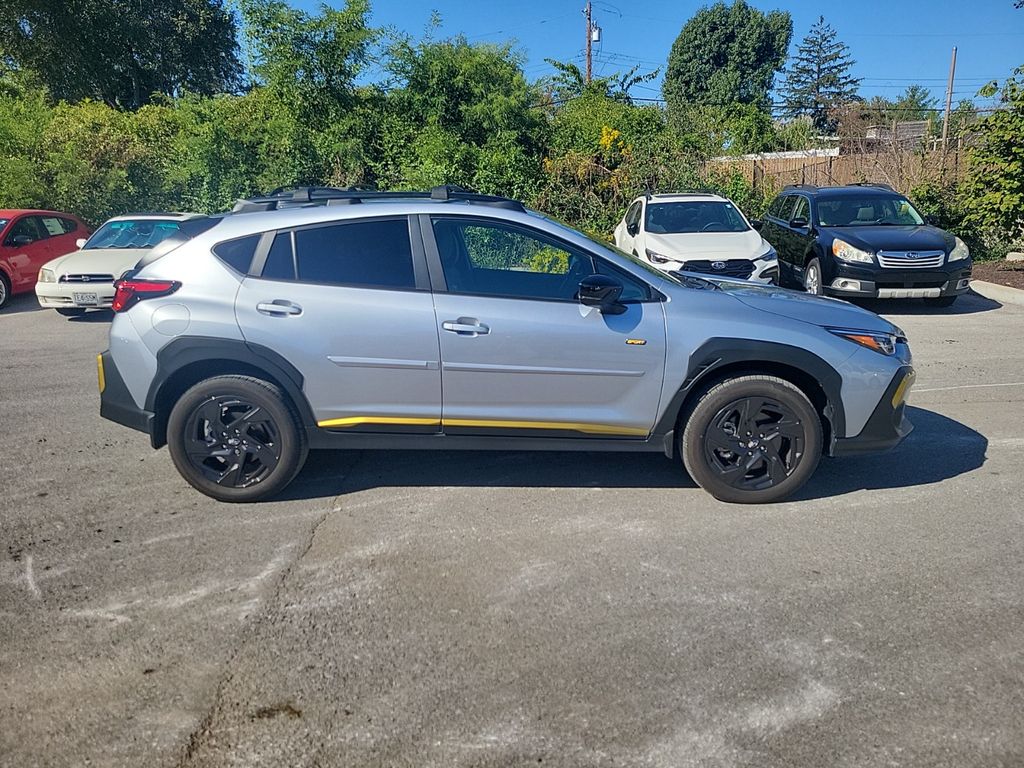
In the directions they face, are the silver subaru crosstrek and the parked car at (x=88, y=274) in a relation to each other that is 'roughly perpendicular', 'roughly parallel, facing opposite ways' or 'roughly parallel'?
roughly perpendicular

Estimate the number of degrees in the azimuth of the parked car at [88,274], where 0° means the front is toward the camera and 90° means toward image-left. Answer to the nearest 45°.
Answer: approximately 45°

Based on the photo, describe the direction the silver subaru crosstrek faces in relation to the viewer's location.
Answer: facing to the right of the viewer

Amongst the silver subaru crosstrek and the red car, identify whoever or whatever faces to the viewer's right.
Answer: the silver subaru crosstrek

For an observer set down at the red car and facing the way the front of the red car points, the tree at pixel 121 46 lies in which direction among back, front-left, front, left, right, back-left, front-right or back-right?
back-right

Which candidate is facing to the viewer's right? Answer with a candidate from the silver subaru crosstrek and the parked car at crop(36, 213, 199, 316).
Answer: the silver subaru crosstrek

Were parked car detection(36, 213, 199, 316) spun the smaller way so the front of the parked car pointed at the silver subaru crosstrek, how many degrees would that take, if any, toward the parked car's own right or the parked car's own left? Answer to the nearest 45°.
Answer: approximately 45° to the parked car's own left

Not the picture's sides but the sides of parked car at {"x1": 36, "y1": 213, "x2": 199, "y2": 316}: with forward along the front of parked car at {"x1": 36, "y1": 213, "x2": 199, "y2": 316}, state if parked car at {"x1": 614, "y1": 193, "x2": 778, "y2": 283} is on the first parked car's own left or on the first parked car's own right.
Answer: on the first parked car's own left

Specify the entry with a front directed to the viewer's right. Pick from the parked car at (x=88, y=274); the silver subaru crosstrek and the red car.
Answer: the silver subaru crosstrek

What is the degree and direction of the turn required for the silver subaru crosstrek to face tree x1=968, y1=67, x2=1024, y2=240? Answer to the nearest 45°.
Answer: approximately 45° to its left
